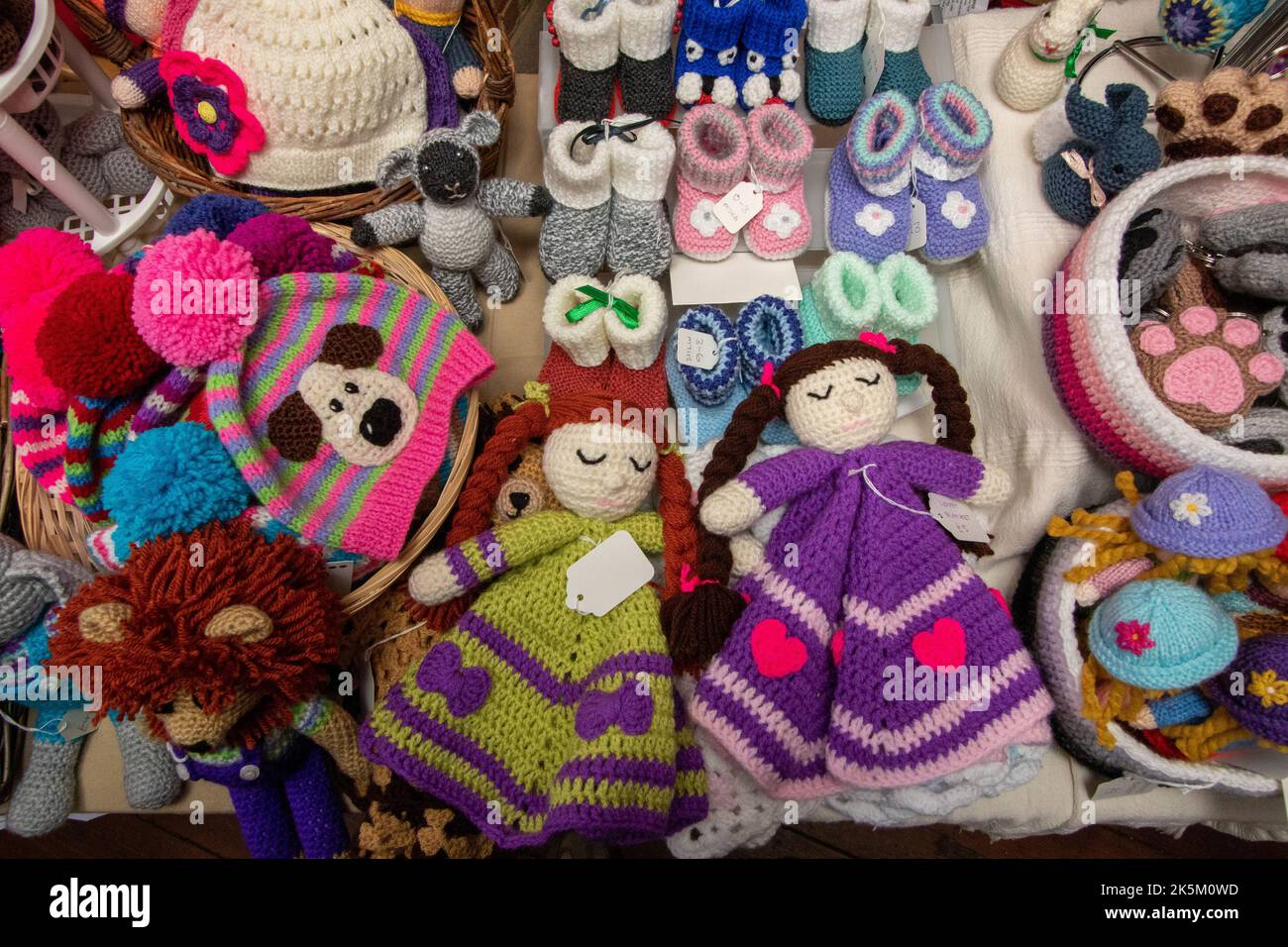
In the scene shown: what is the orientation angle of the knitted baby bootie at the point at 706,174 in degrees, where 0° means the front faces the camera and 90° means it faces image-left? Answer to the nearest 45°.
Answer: approximately 0°

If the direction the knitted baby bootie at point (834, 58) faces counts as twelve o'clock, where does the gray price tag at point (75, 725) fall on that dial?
The gray price tag is roughly at 2 o'clock from the knitted baby bootie.

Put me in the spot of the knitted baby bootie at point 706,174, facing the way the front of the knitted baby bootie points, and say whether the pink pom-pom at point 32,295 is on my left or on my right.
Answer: on my right

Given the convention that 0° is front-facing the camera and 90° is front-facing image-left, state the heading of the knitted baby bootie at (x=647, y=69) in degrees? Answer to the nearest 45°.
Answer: approximately 0°
